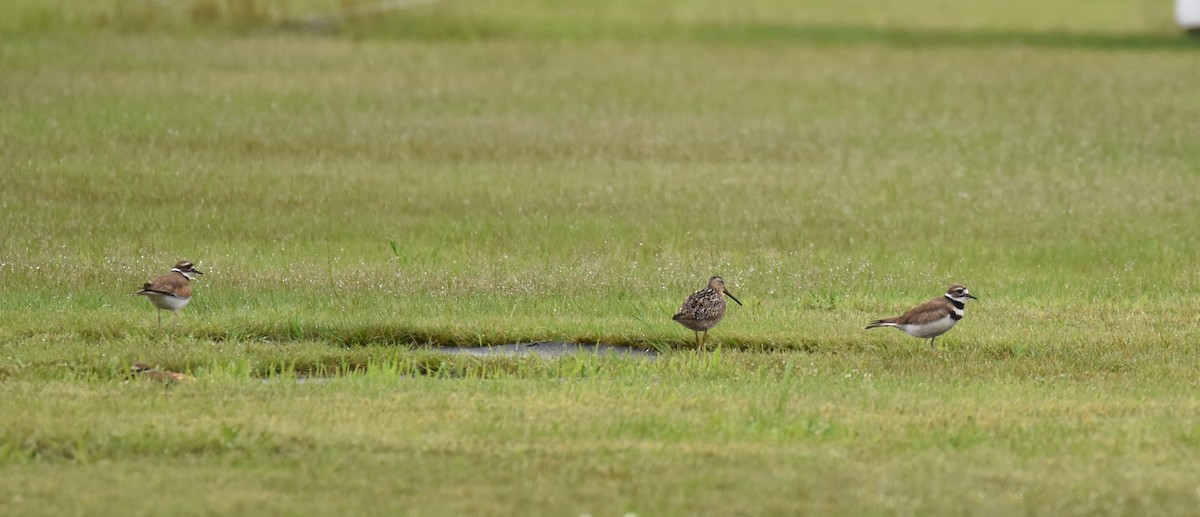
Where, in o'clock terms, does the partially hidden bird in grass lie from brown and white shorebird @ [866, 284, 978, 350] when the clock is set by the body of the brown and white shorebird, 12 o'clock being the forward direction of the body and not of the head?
The partially hidden bird in grass is roughly at 5 o'clock from the brown and white shorebird.

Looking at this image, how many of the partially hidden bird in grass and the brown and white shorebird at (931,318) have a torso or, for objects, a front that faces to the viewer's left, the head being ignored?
1

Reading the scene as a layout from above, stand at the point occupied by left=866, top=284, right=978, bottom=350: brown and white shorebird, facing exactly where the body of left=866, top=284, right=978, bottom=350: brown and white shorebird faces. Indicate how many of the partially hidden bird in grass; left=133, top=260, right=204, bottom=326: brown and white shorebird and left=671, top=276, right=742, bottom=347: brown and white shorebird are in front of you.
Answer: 0

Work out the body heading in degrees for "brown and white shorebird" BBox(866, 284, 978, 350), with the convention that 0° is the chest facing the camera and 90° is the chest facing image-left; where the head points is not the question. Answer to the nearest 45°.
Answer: approximately 270°

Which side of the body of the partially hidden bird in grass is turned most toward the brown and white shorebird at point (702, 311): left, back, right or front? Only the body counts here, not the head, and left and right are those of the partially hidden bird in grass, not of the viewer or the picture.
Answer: back

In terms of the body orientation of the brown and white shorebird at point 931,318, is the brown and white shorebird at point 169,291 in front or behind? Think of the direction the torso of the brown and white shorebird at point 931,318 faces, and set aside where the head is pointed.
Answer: behind

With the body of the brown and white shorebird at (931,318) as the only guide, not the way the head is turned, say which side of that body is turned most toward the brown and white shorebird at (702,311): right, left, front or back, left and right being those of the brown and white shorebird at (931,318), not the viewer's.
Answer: back

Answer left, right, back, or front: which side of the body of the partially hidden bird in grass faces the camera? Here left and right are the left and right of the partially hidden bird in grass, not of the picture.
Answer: left
